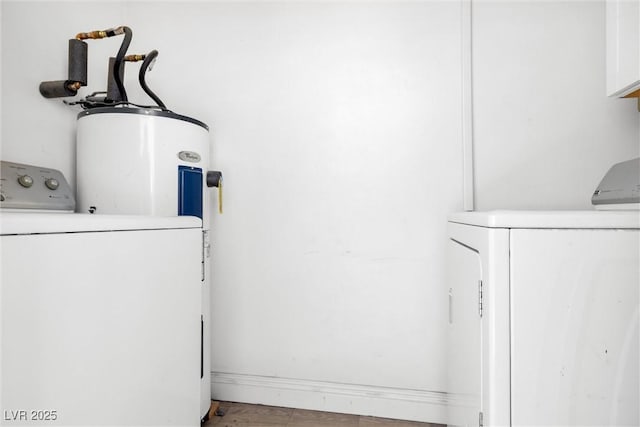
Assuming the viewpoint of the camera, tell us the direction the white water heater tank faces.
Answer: facing the viewer and to the right of the viewer

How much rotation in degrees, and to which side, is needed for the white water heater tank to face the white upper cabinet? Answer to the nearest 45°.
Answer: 0° — it already faces it
